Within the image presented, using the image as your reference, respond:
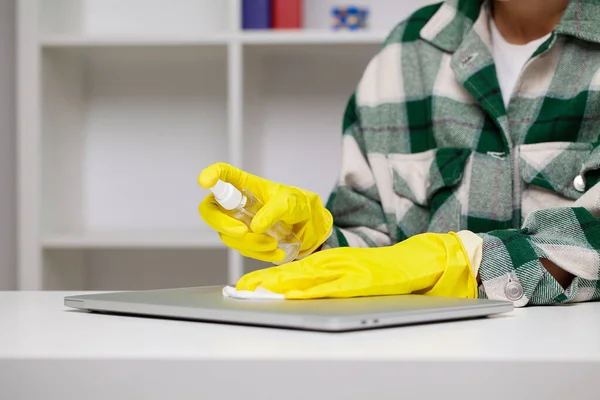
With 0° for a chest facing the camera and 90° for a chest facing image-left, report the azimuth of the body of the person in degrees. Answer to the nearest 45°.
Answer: approximately 0°

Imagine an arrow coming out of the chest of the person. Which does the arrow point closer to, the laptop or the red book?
the laptop

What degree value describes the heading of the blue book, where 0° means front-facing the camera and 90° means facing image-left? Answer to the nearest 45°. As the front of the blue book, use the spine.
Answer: approximately 0°

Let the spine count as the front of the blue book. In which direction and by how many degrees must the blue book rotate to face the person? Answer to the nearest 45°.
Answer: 0° — it already faces them

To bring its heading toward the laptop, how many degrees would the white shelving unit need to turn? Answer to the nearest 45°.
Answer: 0° — it already faces it

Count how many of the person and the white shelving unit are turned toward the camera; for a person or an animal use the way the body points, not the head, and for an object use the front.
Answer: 2

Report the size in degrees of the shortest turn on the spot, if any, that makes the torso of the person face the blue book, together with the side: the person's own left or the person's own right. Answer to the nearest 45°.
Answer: approximately 135° to the person's own right

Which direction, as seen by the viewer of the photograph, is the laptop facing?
facing away from the viewer and to the right of the viewer
